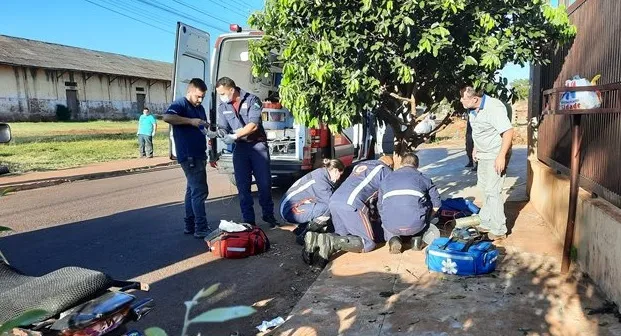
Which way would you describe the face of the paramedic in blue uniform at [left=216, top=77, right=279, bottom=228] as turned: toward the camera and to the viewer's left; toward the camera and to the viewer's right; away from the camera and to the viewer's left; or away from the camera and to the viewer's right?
toward the camera and to the viewer's left

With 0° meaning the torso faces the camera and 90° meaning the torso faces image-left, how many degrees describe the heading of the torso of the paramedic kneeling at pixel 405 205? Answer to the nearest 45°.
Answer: approximately 180°

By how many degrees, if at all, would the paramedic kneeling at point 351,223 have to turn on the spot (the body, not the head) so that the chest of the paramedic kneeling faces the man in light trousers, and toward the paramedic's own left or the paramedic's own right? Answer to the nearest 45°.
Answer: approximately 45° to the paramedic's own right

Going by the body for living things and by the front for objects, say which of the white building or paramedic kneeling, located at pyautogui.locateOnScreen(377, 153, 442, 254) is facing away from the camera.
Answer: the paramedic kneeling

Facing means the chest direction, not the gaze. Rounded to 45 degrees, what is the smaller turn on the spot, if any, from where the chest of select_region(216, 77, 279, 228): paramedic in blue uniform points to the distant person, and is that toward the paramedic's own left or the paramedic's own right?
approximately 135° to the paramedic's own right

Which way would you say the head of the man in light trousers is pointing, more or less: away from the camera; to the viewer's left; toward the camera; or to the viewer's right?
to the viewer's left

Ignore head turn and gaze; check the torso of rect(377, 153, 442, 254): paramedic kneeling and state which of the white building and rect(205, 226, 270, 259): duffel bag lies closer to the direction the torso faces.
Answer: the white building

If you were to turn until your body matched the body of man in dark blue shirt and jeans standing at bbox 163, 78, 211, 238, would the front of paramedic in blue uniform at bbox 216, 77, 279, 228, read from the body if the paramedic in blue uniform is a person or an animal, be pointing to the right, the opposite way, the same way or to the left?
to the right

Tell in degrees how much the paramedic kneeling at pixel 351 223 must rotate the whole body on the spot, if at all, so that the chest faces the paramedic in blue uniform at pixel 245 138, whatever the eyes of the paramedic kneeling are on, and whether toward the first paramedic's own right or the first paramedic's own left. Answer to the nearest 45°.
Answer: approximately 90° to the first paramedic's own left

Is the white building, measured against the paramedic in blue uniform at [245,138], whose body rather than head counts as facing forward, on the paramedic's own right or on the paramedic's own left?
on the paramedic's own right

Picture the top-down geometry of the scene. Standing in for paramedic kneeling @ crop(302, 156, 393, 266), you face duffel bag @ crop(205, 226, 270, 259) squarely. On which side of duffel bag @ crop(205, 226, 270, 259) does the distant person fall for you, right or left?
right

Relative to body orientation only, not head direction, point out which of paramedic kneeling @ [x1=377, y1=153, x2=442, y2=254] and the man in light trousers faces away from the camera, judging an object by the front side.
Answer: the paramedic kneeling

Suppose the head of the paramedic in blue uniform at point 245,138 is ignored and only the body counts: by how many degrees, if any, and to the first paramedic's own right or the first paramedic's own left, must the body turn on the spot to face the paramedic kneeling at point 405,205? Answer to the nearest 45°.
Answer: approximately 90° to the first paramedic's own left

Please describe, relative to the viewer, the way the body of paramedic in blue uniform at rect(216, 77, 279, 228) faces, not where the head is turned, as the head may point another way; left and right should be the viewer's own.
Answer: facing the viewer and to the left of the viewer

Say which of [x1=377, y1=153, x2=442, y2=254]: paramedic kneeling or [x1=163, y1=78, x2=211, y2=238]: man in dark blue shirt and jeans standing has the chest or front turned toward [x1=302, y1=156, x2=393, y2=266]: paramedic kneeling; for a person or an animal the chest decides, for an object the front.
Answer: the man in dark blue shirt and jeans standing

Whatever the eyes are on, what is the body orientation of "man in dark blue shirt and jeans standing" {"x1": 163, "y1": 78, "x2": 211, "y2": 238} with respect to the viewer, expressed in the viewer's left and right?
facing the viewer and to the right of the viewer

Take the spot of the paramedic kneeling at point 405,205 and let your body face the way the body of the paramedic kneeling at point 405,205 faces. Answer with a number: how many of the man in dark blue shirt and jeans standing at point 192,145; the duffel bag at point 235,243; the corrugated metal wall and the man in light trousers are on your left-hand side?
2

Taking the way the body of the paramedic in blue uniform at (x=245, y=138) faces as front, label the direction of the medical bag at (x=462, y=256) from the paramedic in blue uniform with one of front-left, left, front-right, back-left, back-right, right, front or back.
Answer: left

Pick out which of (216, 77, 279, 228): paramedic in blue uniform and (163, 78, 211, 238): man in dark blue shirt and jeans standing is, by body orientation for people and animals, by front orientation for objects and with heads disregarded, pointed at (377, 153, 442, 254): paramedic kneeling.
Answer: the man in dark blue shirt and jeans standing
